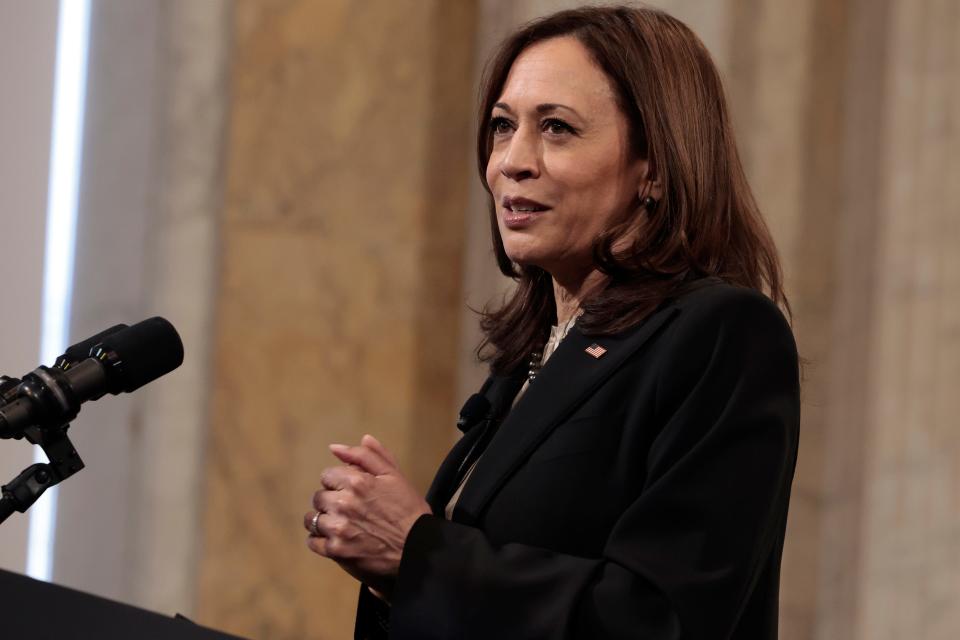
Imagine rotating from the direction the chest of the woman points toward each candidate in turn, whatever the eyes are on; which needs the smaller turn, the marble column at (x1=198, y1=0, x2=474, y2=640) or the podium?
the podium

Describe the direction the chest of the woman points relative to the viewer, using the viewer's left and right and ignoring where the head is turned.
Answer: facing the viewer and to the left of the viewer

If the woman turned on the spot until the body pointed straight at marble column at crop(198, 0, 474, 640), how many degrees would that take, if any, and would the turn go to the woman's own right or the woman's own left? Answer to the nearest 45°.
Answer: approximately 135° to the woman's own right

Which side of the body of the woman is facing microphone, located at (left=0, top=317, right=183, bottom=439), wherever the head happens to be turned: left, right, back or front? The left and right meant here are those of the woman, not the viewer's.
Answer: front

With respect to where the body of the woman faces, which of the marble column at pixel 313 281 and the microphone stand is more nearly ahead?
the microphone stand

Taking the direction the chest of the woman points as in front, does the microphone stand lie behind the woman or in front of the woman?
in front

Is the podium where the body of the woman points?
yes

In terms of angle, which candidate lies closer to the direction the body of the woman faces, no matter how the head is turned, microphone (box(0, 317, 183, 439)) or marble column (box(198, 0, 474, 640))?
the microphone
